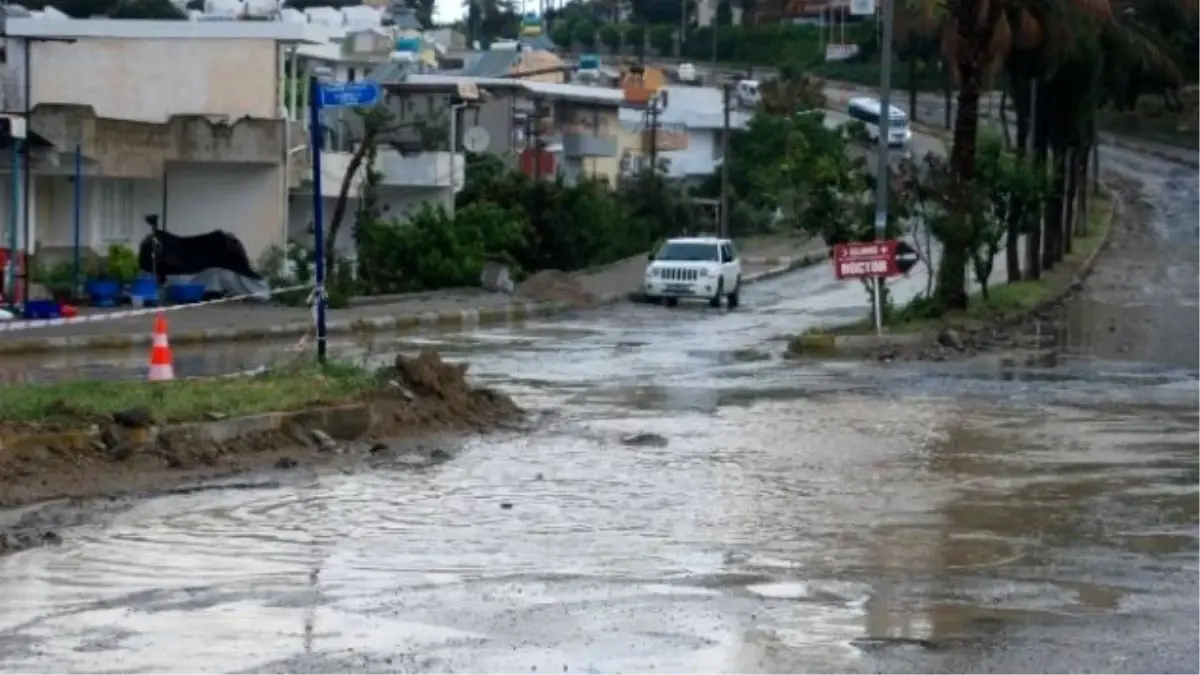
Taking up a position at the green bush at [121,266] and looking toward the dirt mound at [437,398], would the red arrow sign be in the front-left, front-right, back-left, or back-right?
front-left

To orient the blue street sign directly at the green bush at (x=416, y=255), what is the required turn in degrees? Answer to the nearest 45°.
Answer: approximately 180°

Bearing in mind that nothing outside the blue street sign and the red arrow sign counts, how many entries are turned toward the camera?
2

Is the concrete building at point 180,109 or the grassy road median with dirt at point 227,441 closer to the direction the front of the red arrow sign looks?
the grassy road median with dirt

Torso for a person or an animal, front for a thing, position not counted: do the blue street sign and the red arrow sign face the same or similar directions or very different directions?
same or similar directions

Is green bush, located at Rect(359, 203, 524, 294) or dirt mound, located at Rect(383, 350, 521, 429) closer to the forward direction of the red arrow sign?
the dirt mound

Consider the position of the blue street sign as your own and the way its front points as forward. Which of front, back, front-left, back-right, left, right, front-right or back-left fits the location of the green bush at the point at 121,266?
back

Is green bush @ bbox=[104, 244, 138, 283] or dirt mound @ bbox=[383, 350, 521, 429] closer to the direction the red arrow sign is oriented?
the dirt mound

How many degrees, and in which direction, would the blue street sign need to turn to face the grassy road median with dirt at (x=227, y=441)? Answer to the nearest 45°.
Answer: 0° — it already faces it

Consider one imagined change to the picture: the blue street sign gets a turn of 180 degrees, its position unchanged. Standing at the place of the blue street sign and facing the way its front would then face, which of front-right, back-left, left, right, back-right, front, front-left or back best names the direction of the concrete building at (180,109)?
front

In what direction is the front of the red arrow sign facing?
toward the camera

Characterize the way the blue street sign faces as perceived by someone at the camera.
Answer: facing the viewer

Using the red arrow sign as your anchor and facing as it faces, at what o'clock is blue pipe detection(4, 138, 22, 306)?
The blue pipe is roughly at 3 o'clock from the red arrow sign.

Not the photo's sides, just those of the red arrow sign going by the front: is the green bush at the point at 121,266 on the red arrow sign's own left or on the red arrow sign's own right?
on the red arrow sign's own right
